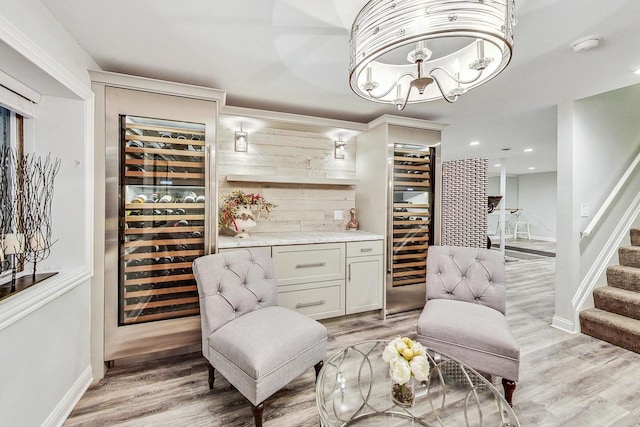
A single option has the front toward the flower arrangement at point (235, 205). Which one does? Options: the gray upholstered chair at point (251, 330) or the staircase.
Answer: the staircase

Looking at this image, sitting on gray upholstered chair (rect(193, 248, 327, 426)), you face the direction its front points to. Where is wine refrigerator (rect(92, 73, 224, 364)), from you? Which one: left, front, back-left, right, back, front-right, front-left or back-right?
back

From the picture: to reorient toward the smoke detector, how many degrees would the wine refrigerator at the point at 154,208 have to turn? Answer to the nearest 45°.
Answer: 0° — it already faces it

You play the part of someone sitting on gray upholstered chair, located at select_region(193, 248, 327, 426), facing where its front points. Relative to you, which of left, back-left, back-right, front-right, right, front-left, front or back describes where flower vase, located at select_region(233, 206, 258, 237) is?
back-left

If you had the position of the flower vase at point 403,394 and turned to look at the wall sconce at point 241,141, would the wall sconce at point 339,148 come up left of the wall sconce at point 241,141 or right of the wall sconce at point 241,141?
right

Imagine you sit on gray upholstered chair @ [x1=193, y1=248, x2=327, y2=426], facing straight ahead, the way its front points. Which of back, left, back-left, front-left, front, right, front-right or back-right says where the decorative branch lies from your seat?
back-right

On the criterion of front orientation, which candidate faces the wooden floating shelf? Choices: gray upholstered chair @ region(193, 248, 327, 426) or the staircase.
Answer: the staircase
